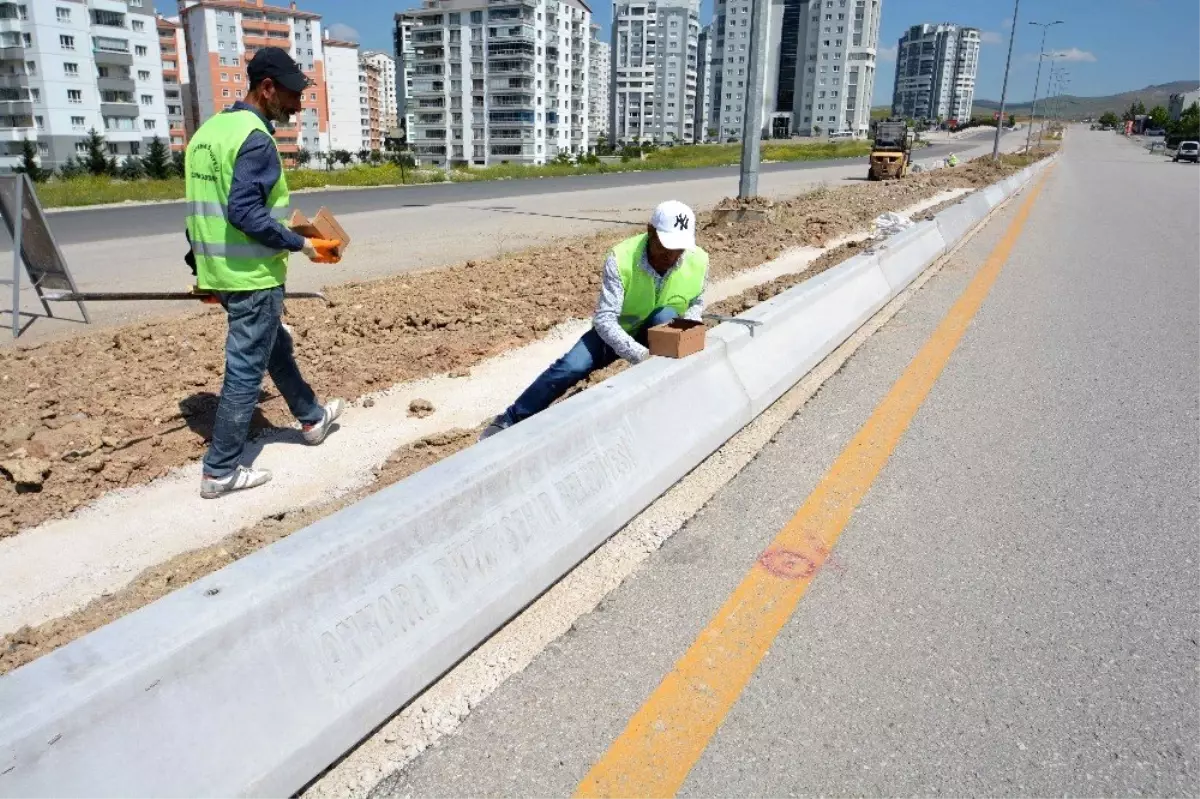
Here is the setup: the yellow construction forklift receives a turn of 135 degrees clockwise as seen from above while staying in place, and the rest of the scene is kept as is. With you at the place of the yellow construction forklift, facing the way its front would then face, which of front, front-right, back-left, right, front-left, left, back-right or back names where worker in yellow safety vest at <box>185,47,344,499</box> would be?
front-right

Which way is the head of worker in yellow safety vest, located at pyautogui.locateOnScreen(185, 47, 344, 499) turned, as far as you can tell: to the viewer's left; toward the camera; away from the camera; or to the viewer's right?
to the viewer's right

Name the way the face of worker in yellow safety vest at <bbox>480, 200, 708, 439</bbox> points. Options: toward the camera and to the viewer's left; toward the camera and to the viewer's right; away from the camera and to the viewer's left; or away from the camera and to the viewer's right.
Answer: toward the camera and to the viewer's right

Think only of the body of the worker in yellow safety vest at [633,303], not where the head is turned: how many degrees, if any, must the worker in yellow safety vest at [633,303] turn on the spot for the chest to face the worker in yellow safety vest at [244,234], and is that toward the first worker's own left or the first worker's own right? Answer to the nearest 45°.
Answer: approximately 90° to the first worker's own right
